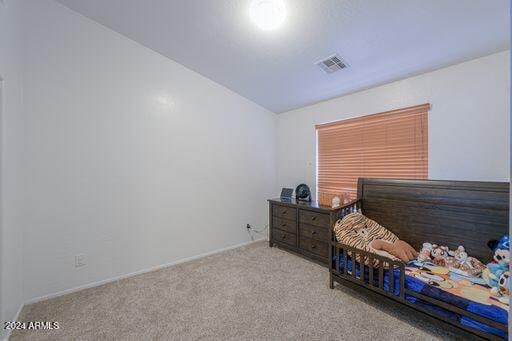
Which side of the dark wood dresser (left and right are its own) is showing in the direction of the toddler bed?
left

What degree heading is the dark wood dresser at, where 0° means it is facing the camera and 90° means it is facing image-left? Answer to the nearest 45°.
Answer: approximately 45°

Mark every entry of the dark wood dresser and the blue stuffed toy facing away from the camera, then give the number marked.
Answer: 0

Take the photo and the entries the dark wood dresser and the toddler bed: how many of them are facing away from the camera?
0

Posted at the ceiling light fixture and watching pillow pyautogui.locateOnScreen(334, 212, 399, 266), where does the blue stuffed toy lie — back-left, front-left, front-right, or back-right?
front-right

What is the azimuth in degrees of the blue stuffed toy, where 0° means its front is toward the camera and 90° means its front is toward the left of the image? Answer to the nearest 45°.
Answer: approximately 45°

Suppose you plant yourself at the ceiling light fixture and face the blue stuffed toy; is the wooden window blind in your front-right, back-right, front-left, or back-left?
front-left

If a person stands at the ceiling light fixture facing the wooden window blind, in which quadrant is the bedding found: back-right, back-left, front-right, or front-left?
front-right

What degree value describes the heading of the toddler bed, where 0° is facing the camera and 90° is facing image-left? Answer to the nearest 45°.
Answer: approximately 45°

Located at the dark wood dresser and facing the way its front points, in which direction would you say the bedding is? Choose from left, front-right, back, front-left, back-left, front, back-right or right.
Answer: left
